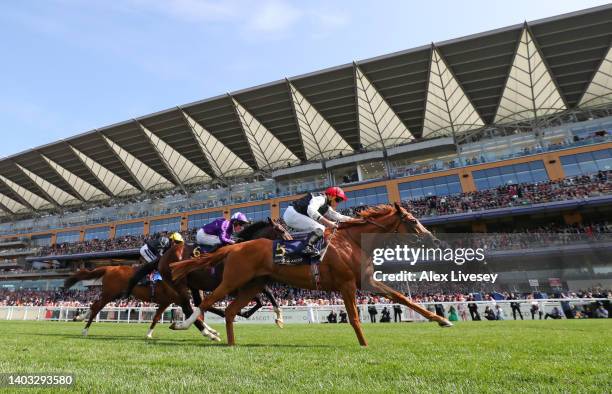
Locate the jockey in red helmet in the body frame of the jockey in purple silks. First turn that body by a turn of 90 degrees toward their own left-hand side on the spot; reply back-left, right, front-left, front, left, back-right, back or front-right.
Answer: back-right

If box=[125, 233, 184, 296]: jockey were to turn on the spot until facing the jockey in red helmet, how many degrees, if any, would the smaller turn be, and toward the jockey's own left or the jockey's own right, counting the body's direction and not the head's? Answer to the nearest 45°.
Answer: approximately 45° to the jockey's own right

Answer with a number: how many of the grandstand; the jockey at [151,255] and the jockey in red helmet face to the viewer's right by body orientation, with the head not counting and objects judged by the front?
2

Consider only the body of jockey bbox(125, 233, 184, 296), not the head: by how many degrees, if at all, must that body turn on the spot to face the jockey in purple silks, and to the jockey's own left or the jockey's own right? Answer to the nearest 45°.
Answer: approximately 45° to the jockey's own right

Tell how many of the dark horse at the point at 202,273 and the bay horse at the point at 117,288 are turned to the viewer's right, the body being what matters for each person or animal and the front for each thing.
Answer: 2

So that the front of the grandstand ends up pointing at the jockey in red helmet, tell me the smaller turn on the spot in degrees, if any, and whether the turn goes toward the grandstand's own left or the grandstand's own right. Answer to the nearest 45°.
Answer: approximately 45° to the grandstand's own left

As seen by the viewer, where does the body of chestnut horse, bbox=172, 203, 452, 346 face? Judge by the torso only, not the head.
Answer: to the viewer's right

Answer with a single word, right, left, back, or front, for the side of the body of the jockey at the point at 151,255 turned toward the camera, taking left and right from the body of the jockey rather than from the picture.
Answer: right

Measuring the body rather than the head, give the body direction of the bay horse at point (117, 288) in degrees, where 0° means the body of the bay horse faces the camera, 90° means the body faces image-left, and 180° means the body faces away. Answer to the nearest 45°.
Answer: approximately 270°

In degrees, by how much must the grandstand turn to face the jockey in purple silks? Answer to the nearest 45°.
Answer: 0° — it already faces them

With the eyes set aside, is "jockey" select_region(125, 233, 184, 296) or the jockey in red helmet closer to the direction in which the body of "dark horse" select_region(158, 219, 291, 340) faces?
the jockey in red helmet

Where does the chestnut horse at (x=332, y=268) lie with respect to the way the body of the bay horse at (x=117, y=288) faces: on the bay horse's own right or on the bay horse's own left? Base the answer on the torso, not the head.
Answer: on the bay horse's own right

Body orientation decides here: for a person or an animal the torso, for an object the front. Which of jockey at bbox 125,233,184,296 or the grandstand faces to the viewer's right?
the jockey

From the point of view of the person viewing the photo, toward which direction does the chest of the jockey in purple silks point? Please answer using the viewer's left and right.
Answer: facing to the right of the viewer
